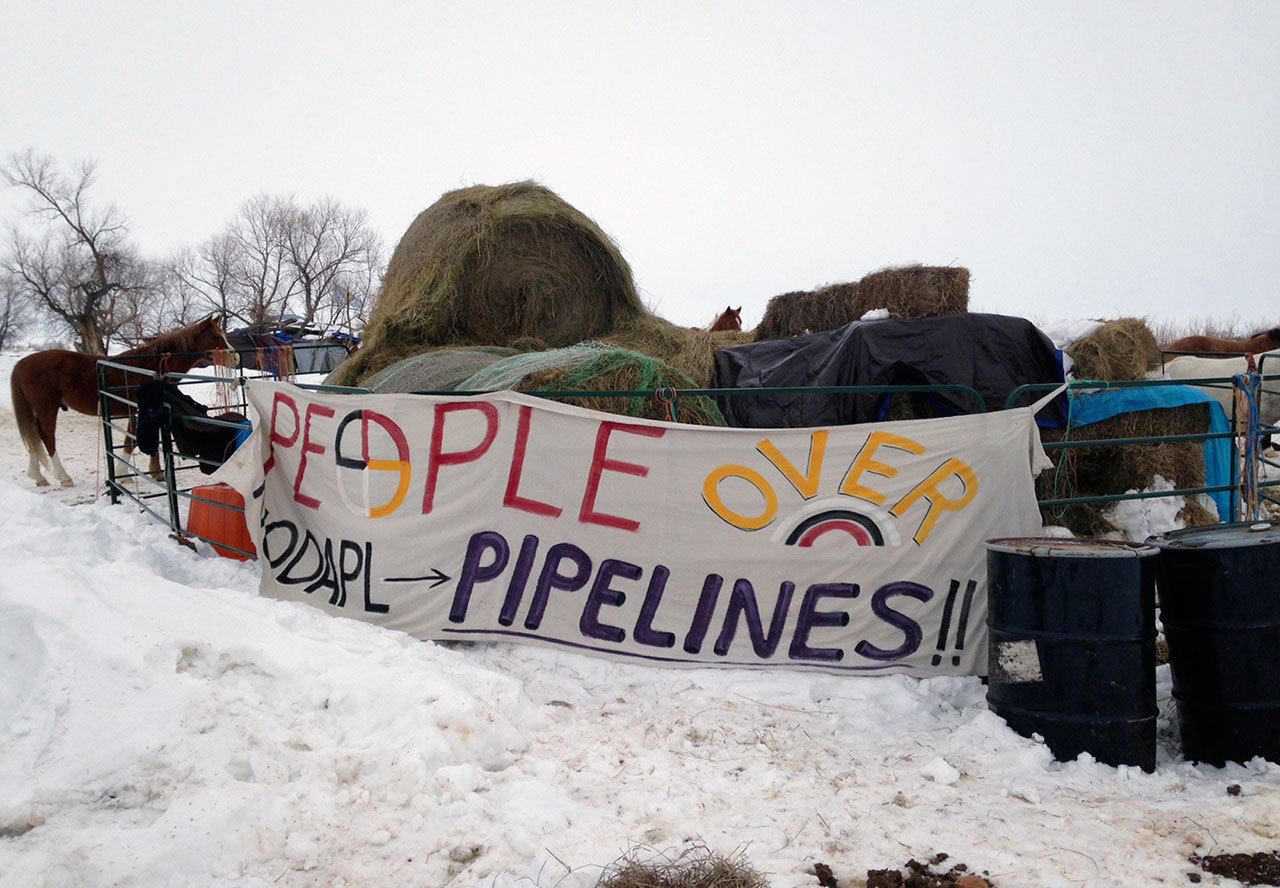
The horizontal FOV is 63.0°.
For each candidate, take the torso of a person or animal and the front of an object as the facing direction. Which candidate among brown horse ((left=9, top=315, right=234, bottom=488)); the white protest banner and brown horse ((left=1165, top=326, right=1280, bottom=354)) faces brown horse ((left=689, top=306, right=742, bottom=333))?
brown horse ((left=9, top=315, right=234, bottom=488))

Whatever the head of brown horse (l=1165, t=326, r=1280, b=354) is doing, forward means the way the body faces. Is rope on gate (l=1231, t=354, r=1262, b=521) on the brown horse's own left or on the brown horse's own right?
on the brown horse's own right

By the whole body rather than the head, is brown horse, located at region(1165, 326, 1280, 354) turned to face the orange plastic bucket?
no

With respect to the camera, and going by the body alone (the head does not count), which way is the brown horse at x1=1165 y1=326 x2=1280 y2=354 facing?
to the viewer's right

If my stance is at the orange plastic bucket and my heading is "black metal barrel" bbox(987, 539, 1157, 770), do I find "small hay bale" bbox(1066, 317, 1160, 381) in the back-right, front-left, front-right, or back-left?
front-left

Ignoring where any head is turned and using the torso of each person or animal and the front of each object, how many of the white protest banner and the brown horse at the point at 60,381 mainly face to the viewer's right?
1

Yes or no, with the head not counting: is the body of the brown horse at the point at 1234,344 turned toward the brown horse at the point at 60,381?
no

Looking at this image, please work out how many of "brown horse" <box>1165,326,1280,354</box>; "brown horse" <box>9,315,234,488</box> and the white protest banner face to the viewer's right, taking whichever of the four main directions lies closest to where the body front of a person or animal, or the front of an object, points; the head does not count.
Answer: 2

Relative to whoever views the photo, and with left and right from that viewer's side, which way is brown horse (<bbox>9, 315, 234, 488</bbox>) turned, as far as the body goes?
facing to the right of the viewer

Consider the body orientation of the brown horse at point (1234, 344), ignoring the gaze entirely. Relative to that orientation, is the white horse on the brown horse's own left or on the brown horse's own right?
on the brown horse's own right

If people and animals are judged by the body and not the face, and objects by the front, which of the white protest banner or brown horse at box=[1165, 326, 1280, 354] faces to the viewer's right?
the brown horse

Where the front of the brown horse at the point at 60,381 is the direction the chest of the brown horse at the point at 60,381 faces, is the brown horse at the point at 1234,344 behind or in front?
in front

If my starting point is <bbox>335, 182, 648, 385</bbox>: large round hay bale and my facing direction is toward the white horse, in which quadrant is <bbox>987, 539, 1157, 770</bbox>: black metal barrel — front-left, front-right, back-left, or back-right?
front-right

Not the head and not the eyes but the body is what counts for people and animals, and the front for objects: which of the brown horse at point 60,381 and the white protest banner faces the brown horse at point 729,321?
the brown horse at point 60,381

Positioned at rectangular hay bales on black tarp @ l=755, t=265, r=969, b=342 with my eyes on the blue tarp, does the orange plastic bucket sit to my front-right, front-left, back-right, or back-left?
back-right

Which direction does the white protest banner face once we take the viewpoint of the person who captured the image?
facing the viewer
